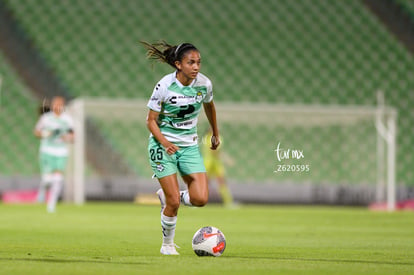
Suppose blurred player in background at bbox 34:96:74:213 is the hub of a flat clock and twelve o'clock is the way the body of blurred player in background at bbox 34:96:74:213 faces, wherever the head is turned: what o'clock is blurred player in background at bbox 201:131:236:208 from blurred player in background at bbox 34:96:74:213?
blurred player in background at bbox 201:131:236:208 is roughly at 8 o'clock from blurred player in background at bbox 34:96:74:213.

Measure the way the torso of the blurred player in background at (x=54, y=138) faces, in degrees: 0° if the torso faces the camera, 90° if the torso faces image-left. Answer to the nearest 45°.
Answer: approximately 0°

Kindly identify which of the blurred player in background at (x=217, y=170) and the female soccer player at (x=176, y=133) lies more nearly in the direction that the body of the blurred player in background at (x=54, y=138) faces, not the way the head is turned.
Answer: the female soccer player

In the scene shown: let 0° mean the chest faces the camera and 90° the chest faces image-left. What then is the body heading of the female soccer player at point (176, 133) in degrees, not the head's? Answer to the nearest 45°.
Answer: approximately 315°

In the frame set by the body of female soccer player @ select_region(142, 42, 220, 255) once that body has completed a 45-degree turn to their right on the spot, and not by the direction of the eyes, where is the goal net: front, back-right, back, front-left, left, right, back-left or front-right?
back

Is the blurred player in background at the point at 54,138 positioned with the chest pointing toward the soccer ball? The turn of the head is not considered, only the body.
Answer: yes

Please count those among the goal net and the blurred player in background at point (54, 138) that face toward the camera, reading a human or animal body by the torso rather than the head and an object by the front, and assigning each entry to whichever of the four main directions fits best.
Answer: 2

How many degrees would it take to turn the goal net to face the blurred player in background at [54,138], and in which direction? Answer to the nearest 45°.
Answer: approximately 45° to its right

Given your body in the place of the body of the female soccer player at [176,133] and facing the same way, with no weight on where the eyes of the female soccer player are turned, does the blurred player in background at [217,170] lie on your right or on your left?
on your left
